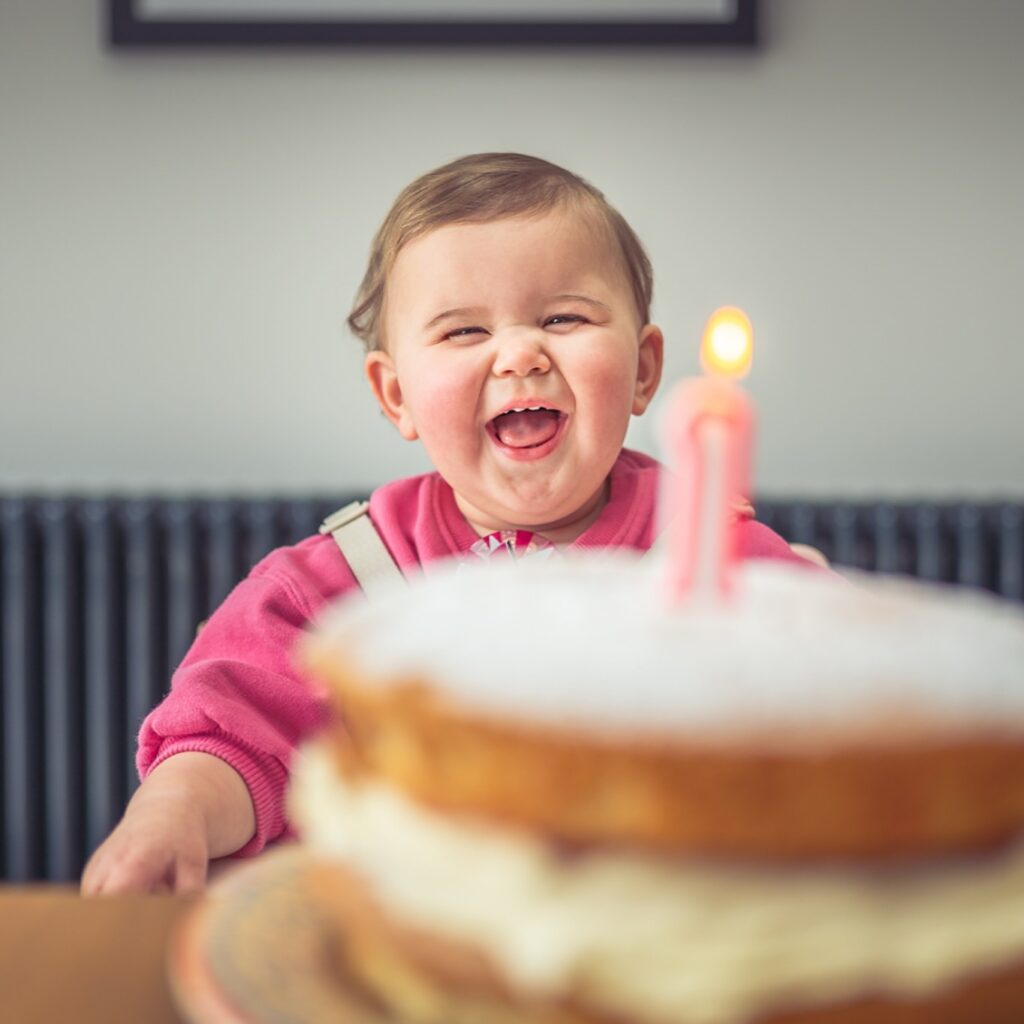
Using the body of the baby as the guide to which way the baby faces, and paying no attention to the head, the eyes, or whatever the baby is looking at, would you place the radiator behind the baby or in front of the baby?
behind

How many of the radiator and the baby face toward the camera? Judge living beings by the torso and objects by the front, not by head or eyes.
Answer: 2

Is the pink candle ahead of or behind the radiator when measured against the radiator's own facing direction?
ahead

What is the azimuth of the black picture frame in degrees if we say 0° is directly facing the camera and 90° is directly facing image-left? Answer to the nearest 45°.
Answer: approximately 0°

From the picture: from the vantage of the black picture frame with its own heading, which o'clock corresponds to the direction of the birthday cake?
The birthday cake is roughly at 12 o'clock from the black picture frame.

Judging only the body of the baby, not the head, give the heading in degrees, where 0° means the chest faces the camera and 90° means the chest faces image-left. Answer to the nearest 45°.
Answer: approximately 0°

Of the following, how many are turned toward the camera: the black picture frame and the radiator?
2
